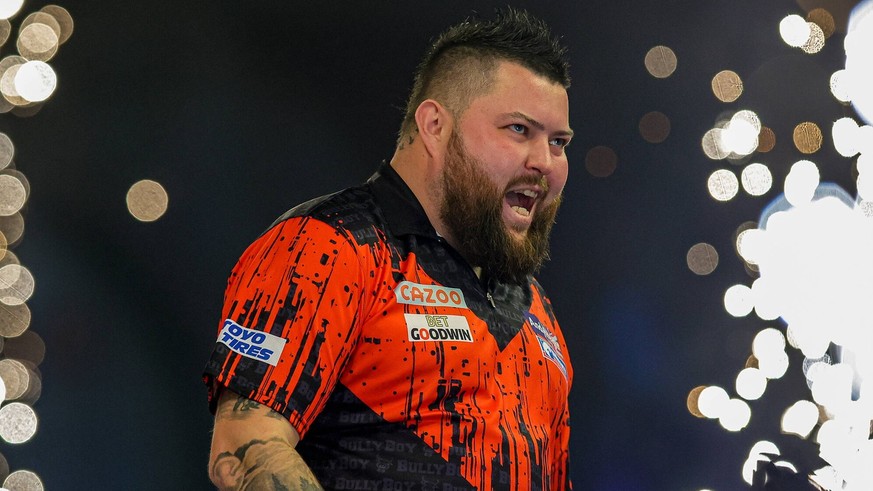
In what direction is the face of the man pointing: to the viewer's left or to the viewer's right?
to the viewer's right

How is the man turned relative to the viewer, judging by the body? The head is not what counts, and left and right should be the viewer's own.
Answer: facing the viewer and to the right of the viewer
